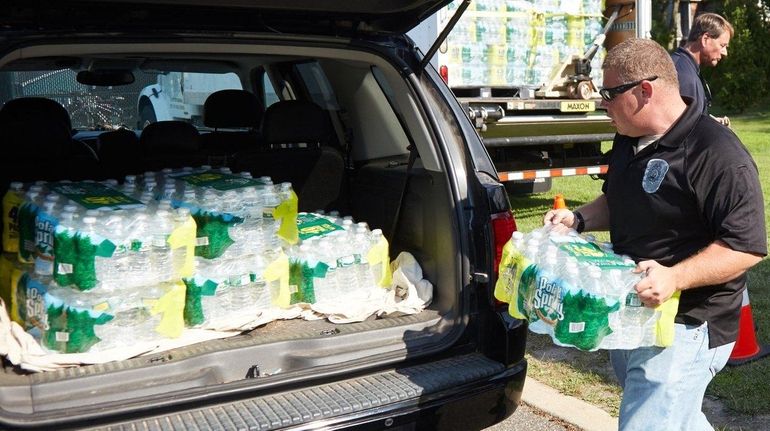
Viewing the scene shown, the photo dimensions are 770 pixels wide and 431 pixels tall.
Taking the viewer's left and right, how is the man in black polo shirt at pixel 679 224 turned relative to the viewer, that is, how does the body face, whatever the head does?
facing the viewer and to the left of the viewer

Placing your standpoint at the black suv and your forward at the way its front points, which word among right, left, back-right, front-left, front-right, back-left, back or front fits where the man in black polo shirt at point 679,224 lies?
back

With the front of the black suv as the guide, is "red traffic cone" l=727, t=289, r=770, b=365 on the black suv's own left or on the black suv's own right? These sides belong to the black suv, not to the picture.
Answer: on the black suv's own right

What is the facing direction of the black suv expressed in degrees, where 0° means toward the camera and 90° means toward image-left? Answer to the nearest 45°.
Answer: approximately 135°

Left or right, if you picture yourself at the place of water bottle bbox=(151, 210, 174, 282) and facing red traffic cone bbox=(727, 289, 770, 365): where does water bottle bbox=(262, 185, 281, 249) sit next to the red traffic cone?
left

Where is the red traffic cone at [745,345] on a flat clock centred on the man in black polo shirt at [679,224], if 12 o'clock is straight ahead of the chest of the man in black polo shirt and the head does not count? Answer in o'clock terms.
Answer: The red traffic cone is roughly at 5 o'clock from the man in black polo shirt.

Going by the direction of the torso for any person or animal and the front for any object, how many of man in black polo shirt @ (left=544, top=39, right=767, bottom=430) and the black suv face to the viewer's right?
0

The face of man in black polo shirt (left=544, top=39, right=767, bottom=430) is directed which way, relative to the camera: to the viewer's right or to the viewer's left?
to the viewer's left

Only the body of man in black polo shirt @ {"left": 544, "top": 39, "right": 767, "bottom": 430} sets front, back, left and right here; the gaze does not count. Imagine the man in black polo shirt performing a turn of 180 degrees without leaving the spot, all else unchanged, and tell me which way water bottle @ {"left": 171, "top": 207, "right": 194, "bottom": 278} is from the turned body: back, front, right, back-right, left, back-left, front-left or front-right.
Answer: back-left
